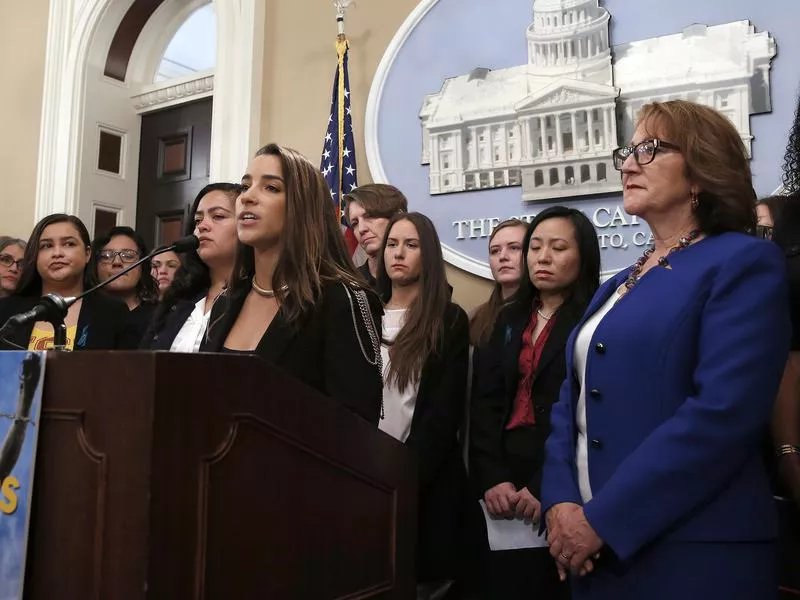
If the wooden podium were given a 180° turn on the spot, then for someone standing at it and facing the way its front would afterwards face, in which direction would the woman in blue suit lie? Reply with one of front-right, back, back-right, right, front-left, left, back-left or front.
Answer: front-right

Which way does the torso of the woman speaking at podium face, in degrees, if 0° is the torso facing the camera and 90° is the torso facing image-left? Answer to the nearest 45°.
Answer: approximately 45°

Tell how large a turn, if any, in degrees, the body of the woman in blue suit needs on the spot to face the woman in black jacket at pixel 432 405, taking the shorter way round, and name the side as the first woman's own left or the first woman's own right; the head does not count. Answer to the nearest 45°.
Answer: approximately 90° to the first woman's own right

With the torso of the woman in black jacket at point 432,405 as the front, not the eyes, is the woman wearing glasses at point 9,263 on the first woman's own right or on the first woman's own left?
on the first woman's own right

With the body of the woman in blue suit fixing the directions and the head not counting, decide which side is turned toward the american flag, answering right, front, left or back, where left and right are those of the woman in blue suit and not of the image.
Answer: right

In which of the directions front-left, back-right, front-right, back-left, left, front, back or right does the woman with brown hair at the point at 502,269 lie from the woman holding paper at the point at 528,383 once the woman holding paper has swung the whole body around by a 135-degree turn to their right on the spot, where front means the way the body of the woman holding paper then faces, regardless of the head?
front

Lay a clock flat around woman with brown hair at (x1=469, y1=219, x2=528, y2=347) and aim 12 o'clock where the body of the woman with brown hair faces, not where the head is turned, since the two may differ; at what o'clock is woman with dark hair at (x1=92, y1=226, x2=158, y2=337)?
The woman with dark hair is roughly at 2 o'clock from the woman with brown hair.
